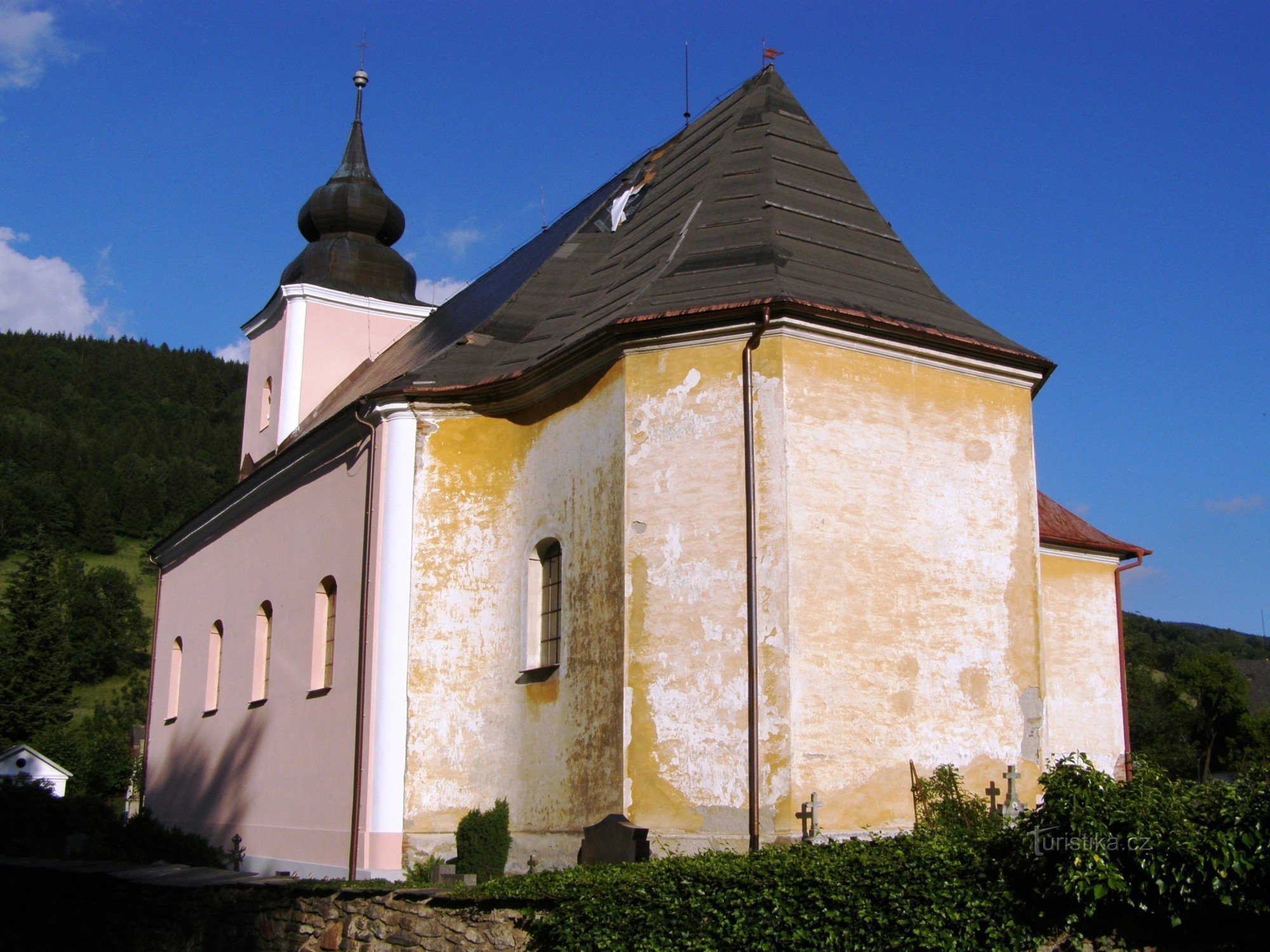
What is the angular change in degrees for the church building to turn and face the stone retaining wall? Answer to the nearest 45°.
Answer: approximately 90° to its left

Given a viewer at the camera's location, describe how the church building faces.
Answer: facing away from the viewer and to the left of the viewer

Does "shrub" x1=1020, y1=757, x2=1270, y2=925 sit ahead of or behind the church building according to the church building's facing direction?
behind

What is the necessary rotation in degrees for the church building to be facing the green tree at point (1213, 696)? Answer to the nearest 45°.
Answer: approximately 90° to its right

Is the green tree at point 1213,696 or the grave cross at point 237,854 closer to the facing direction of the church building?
the grave cross
